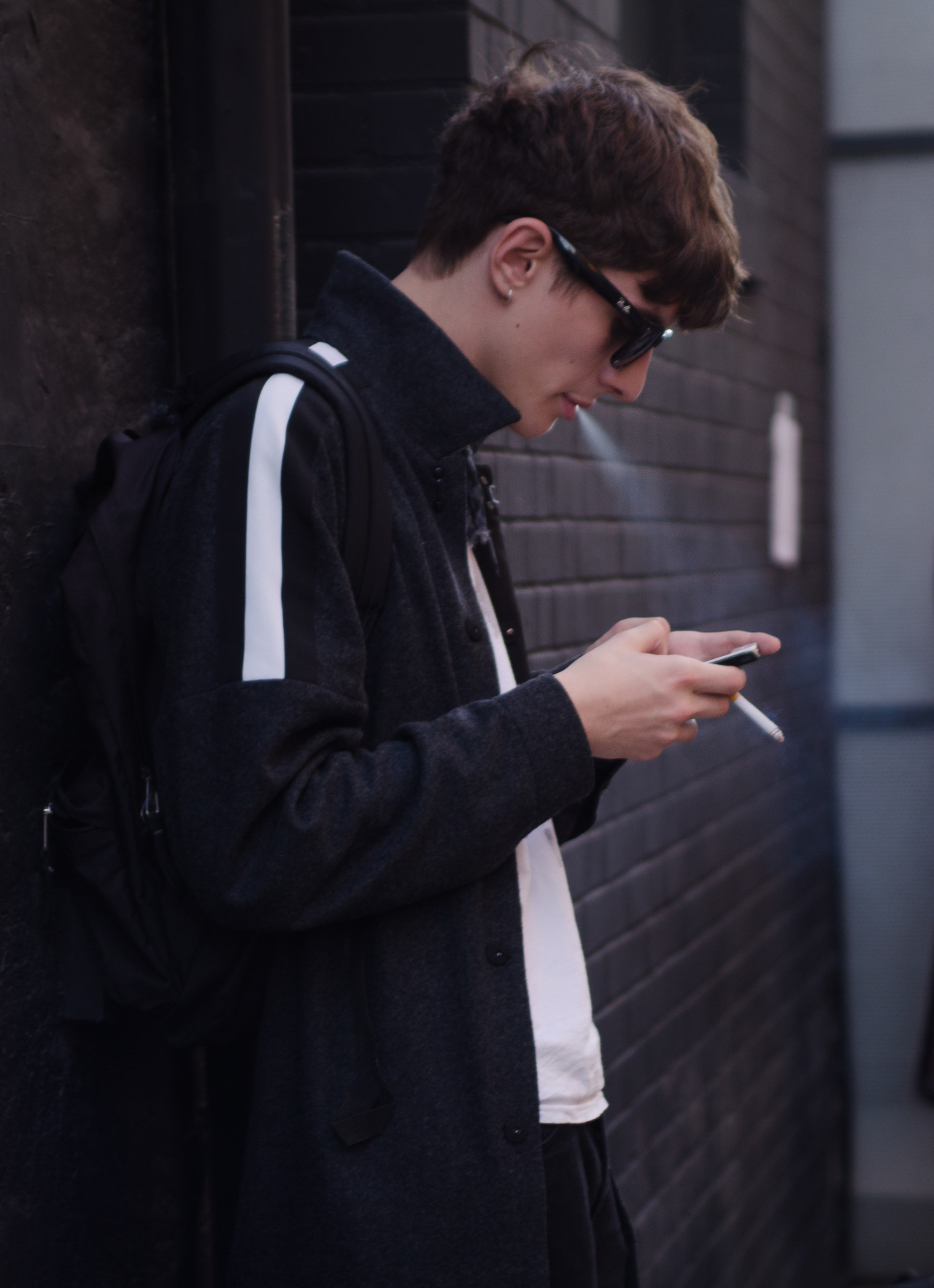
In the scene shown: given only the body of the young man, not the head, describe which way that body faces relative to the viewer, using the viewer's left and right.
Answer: facing to the right of the viewer

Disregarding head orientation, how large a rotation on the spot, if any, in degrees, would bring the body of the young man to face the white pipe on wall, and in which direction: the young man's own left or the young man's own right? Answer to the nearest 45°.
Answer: approximately 90° to the young man's own left

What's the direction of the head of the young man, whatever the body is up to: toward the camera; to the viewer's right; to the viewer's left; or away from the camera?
to the viewer's right
